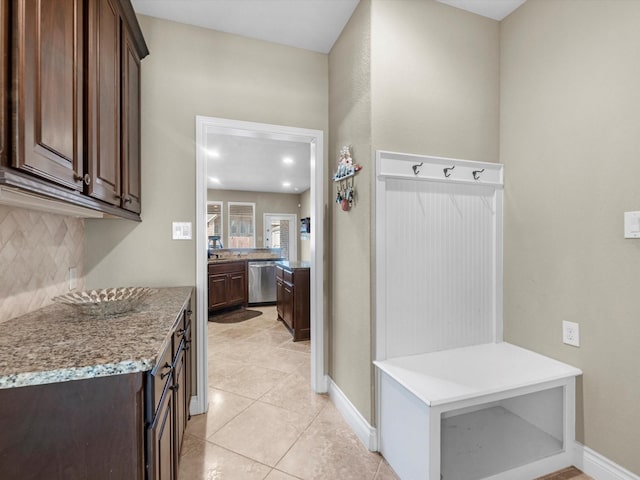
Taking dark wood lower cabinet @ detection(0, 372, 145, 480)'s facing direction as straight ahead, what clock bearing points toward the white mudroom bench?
The white mudroom bench is roughly at 12 o'clock from the dark wood lower cabinet.

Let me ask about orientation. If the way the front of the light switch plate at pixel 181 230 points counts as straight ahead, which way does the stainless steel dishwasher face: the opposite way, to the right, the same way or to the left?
the same way

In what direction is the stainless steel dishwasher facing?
toward the camera

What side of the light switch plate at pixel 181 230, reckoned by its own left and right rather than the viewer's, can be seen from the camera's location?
front

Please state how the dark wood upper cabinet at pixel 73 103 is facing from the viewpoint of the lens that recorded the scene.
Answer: facing to the right of the viewer

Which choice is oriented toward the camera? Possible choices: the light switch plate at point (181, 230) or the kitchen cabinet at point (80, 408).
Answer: the light switch plate

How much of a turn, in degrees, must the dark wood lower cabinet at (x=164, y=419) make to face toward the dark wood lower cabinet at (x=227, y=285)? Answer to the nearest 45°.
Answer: approximately 90° to its left

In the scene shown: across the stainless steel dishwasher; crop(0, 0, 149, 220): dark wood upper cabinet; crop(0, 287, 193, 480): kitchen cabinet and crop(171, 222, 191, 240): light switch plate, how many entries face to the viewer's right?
2

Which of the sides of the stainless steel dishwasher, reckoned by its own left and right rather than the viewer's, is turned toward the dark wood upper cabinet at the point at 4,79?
front

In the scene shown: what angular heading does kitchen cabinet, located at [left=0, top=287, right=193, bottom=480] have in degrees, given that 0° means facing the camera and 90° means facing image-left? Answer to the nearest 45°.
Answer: approximately 270°
